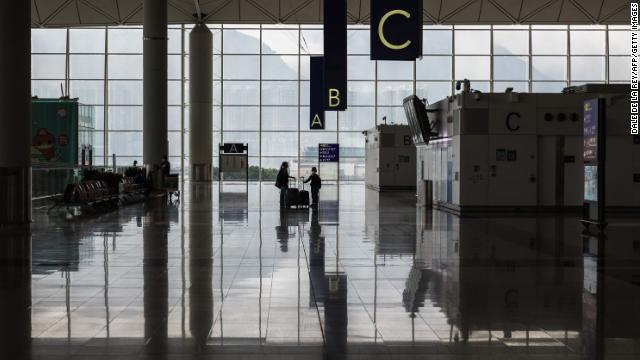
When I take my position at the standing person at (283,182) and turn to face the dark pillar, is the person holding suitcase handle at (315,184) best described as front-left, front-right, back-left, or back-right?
back-left

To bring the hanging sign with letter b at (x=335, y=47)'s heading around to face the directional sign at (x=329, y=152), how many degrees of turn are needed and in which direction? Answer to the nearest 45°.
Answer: approximately 180°

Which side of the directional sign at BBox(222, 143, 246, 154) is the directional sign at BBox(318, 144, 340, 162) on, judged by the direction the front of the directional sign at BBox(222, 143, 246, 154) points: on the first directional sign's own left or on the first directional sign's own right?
on the first directional sign's own left

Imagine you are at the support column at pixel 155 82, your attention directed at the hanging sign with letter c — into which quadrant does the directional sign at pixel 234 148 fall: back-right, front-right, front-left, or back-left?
back-left

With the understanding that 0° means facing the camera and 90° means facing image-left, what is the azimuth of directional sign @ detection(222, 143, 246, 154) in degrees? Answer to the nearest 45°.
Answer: approximately 0°

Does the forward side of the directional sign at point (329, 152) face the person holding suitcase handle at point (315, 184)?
yes
